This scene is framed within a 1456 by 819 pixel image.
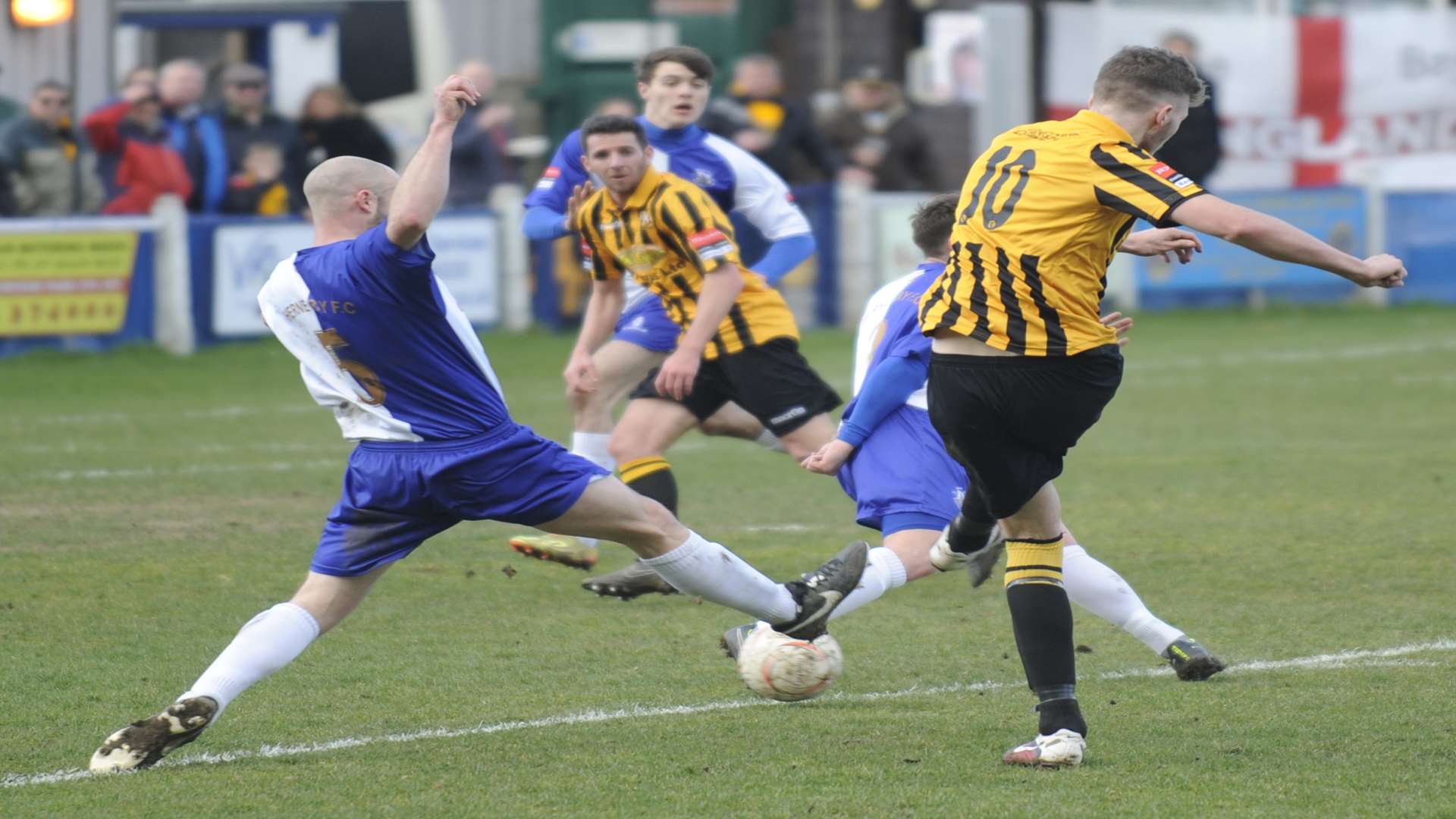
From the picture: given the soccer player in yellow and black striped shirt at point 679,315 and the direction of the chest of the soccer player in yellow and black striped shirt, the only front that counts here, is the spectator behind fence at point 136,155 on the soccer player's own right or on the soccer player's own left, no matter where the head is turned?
on the soccer player's own right

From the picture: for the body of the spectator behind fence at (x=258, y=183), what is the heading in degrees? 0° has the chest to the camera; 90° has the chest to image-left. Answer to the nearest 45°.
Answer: approximately 0°

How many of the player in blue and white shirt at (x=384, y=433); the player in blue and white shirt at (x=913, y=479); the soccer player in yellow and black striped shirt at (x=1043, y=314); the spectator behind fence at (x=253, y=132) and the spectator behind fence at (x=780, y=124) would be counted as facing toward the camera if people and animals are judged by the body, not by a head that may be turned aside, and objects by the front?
2

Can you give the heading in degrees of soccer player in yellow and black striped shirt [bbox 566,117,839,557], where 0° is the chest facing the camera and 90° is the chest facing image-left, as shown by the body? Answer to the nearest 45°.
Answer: approximately 45°

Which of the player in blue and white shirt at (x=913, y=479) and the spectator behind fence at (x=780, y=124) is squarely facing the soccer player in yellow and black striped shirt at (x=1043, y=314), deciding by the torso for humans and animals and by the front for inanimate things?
the spectator behind fence

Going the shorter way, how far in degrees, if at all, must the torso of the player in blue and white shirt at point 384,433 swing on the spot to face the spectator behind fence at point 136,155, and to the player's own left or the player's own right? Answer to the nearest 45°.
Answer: approximately 45° to the player's own left

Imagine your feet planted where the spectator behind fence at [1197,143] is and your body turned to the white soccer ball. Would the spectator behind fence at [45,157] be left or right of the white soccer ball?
right

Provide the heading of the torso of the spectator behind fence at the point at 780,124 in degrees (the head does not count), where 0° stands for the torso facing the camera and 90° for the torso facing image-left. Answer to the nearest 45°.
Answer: approximately 0°

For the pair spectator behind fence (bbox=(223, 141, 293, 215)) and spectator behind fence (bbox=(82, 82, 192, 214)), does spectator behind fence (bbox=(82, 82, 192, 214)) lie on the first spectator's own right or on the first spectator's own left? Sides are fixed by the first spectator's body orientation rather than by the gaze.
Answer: on the first spectator's own right

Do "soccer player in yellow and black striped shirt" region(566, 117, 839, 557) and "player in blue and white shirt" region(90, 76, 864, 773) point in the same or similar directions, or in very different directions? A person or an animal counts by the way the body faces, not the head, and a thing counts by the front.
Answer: very different directions

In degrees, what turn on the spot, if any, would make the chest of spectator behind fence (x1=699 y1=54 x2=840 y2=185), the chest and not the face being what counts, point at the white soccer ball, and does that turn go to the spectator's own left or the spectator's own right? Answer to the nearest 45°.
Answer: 0° — they already face it

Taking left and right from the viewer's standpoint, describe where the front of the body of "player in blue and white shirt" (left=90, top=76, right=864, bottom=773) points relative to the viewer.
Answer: facing away from the viewer and to the right of the viewer

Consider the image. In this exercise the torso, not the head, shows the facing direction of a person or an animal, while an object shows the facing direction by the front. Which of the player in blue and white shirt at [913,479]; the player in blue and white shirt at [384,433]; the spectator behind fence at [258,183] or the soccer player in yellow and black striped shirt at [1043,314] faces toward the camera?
the spectator behind fence
